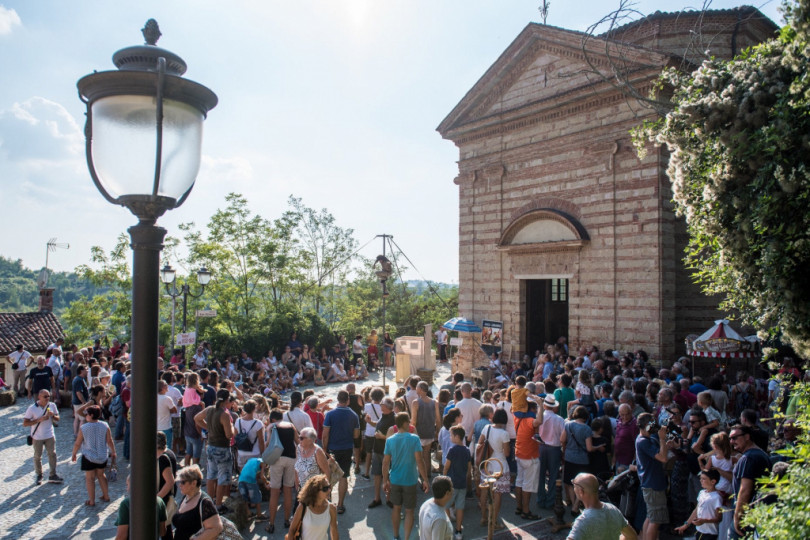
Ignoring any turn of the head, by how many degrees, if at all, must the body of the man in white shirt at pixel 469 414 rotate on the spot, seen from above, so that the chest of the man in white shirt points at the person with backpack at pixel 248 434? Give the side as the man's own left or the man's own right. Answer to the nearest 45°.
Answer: approximately 135° to the man's own left

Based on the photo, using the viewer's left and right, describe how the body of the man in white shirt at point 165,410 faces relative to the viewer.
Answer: facing away from the viewer and to the right of the viewer

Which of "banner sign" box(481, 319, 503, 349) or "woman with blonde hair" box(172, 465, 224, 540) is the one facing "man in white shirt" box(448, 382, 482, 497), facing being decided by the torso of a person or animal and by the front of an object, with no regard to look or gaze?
the banner sign

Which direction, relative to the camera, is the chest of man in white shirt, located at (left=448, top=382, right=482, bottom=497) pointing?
away from the camera

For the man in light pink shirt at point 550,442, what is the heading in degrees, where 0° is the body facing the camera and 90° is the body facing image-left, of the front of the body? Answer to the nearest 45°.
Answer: approximately 180°

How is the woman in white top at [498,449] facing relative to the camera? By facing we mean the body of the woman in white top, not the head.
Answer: away from the camera

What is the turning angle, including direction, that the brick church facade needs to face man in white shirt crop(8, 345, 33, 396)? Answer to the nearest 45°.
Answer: approximately 45° to its right

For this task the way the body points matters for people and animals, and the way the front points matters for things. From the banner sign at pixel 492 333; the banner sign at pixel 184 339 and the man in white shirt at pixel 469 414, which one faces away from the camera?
the man in white shirt

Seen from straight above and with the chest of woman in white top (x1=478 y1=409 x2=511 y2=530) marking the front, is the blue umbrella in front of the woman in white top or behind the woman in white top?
in front
